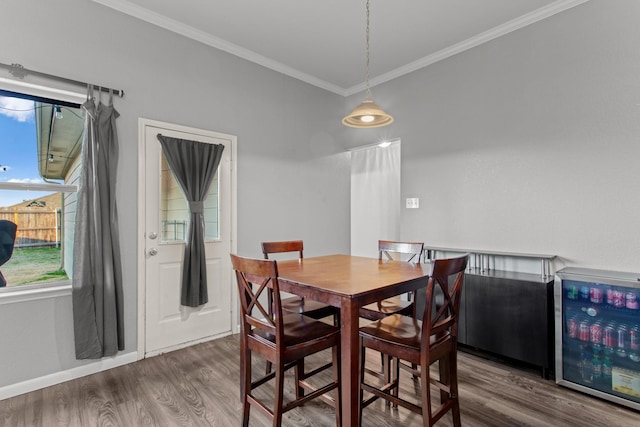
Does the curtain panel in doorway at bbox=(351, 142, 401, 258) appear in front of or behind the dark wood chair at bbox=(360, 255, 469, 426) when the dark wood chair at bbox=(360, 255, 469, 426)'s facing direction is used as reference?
in front

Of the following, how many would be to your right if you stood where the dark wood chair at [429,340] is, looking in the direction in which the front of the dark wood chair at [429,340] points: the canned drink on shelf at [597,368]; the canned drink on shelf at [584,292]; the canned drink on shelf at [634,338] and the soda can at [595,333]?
4

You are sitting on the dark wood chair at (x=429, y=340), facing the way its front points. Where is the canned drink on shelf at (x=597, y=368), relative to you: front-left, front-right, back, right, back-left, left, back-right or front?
right

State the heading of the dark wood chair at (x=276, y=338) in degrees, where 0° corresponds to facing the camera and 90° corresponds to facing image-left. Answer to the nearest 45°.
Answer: approximately 225°

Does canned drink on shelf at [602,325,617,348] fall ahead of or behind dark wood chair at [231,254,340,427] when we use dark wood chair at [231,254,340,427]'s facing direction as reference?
ahead

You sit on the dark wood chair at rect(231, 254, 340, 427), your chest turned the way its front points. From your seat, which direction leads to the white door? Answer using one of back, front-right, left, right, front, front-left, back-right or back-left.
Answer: left

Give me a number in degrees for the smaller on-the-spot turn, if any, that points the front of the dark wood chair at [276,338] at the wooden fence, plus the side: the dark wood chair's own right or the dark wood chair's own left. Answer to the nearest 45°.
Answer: approximately 90° to the dark wood chair's own left

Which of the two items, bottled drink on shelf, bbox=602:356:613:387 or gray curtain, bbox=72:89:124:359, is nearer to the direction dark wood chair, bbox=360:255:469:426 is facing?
the gray curtain

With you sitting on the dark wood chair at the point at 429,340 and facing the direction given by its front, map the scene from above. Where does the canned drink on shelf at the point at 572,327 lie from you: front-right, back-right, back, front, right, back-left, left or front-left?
right

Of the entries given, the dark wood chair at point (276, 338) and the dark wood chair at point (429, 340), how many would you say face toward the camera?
0

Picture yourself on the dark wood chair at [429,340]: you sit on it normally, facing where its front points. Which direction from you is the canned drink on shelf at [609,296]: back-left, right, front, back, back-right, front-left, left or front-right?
right

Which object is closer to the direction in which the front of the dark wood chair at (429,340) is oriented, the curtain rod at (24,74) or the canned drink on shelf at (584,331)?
the curtain rod

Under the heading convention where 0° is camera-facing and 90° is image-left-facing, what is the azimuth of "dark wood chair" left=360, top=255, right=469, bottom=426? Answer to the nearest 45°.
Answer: approximately 135°

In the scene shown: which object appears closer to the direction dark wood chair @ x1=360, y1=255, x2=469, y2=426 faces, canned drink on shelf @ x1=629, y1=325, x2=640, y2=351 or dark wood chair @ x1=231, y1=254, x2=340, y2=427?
the dark wood chair

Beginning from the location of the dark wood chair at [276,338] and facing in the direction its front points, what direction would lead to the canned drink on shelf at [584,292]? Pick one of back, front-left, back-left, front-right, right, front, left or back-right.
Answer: front-right

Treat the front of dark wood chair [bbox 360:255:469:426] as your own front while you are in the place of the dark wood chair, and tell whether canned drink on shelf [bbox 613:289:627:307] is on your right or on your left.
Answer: on your right
